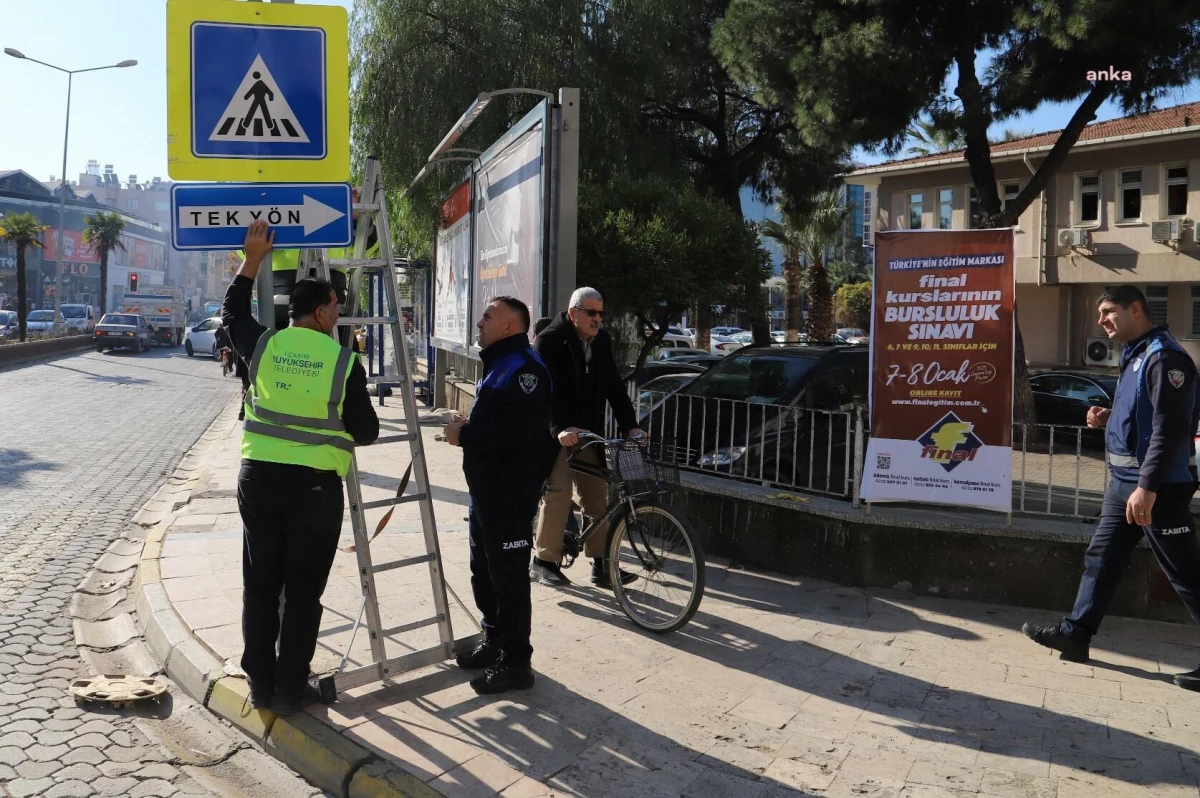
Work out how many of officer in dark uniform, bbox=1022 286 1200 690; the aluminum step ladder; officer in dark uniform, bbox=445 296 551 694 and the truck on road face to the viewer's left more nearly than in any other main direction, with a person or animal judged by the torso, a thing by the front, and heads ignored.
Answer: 2

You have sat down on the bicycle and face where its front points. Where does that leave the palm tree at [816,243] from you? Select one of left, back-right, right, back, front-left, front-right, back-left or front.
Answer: back-left

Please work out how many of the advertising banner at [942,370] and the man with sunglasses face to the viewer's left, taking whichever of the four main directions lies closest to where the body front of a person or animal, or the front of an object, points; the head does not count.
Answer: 0

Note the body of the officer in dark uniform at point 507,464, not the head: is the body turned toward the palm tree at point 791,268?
no

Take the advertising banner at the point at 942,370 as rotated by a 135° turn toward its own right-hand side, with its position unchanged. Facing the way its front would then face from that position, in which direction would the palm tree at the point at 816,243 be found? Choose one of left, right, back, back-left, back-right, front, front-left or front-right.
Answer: front-right

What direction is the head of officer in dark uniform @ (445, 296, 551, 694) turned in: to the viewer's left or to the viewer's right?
to the viewer's left

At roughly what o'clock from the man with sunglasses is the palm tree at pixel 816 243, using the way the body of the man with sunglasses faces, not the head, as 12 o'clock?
The palm tree is roughly at 8 o'clock from the man with sunglasses.

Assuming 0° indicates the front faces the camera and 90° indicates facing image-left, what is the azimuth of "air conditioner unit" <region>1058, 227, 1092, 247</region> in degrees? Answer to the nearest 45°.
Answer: approximately 45°

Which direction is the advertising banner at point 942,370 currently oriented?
toward the camera

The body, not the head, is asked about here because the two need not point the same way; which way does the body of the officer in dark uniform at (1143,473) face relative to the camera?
to the viewer's left

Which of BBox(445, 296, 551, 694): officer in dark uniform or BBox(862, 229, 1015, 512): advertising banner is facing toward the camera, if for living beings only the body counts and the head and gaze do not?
the advertising banner

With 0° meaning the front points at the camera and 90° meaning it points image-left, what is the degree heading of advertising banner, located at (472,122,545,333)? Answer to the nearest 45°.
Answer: approximately 45°

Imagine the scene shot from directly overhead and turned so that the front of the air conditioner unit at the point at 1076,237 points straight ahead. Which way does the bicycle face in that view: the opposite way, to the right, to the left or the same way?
to the left

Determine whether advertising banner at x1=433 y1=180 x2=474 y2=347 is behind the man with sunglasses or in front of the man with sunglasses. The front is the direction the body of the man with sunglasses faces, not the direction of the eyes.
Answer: behind

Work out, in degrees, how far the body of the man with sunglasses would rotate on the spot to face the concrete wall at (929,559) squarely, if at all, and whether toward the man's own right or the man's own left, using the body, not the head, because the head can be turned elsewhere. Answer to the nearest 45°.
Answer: approximately 45° to the man's own left
